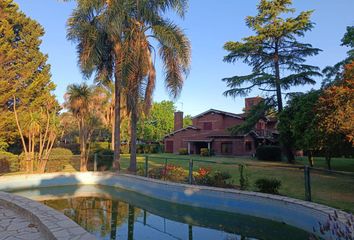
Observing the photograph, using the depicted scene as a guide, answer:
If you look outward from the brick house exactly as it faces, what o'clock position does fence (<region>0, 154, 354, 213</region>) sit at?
The fence is roughly at 12 o'clock from the brick house.

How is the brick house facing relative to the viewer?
toward the camera

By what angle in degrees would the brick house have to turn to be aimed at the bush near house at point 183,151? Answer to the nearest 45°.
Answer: approximately 90° to its right

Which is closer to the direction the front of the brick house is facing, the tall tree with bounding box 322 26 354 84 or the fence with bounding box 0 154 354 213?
the fence

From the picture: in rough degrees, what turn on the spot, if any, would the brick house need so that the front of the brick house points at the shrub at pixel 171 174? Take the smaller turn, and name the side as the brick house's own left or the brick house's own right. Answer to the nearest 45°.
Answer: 0° — it already faces it

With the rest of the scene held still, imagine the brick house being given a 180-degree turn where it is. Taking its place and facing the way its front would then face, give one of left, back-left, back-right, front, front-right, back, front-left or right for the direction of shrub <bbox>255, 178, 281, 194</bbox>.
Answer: back

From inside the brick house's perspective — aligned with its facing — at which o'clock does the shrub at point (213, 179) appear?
The shrub is roughly at 12 o'clock from the brick house.

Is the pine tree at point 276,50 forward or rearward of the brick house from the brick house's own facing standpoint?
forward

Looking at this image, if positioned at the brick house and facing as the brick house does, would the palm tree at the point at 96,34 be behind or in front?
in front

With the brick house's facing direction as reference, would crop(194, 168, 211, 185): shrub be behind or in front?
in front

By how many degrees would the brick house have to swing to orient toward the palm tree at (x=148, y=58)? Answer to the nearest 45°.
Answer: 0° — it already faces it

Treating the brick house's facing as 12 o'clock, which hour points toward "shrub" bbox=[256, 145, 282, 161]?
The shrub is roughly at 11 o'clock from the brick house.
